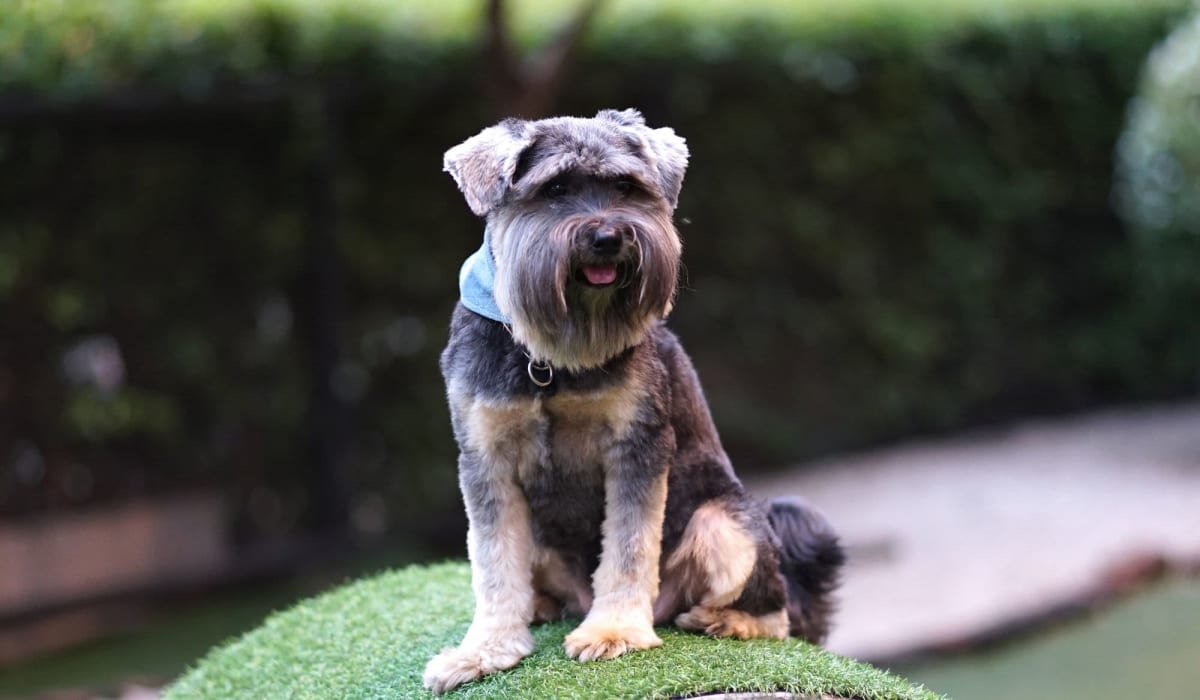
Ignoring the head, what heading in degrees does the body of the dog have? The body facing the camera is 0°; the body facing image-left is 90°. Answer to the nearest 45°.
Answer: approximately 45°
